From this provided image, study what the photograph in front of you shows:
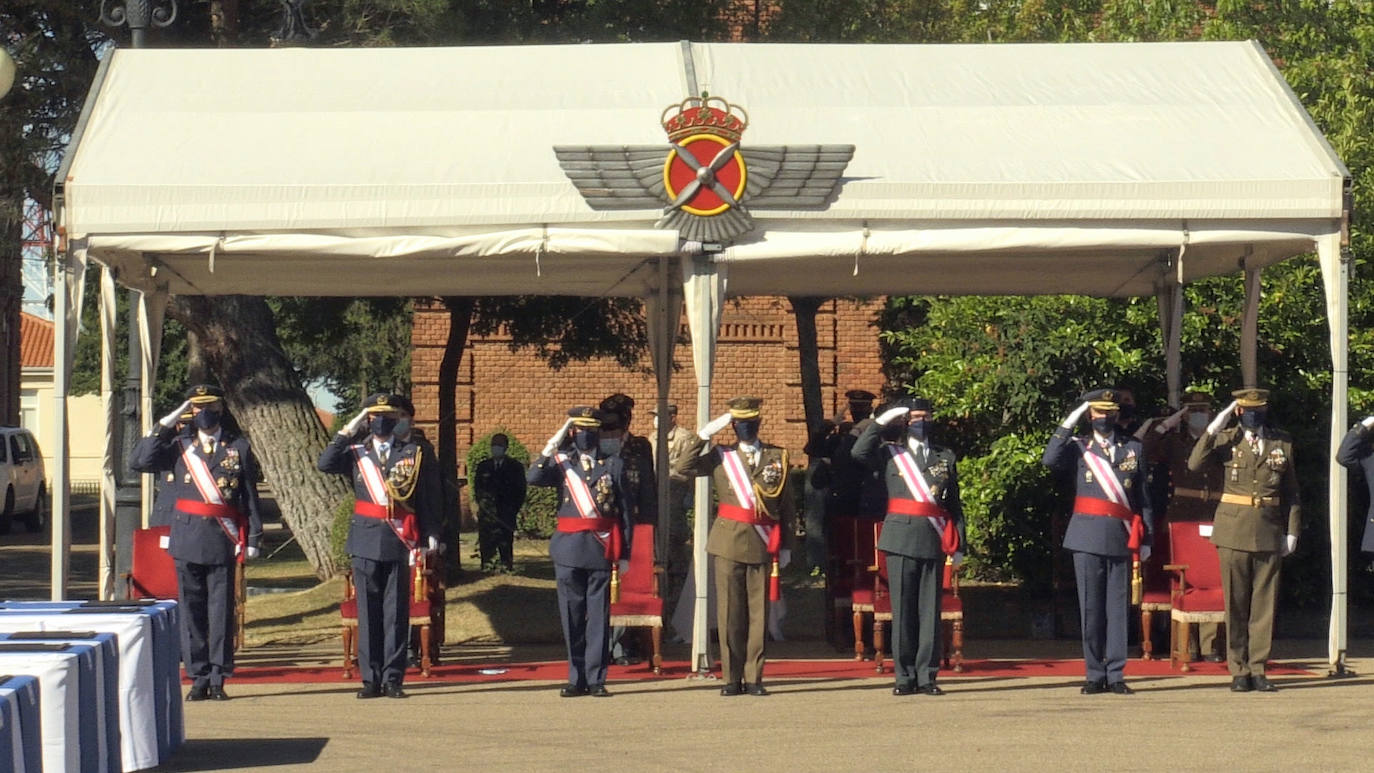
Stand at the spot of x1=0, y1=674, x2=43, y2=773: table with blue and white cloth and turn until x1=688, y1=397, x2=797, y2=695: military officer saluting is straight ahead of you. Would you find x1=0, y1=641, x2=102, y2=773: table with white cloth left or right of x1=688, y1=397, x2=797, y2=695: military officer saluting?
left

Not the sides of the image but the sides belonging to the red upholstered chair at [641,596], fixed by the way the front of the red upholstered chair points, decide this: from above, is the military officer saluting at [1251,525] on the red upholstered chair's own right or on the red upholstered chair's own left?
on the red upholstered chair's own left

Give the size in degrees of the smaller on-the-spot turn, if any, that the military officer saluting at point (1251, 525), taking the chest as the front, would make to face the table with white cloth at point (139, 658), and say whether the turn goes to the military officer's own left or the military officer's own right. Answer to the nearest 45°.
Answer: approximately 45° to the military officer's own right

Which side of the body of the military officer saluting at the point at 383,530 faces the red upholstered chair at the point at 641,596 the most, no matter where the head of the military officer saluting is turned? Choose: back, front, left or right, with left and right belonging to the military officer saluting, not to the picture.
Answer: left

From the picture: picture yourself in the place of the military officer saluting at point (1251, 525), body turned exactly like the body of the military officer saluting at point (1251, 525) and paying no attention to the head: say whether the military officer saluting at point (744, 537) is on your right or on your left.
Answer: on your right

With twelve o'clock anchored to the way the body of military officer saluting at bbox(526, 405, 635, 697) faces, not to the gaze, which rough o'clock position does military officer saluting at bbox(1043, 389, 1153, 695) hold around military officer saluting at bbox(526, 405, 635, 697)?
military officer saluting at bbox(1043, 389, 1153, 695) is roughly at 9 o'clock from military officer saluting at bbox(526, 405, 635, 697).

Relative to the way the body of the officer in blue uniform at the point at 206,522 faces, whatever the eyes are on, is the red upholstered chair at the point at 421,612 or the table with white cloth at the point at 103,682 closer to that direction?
the table with white cloth
